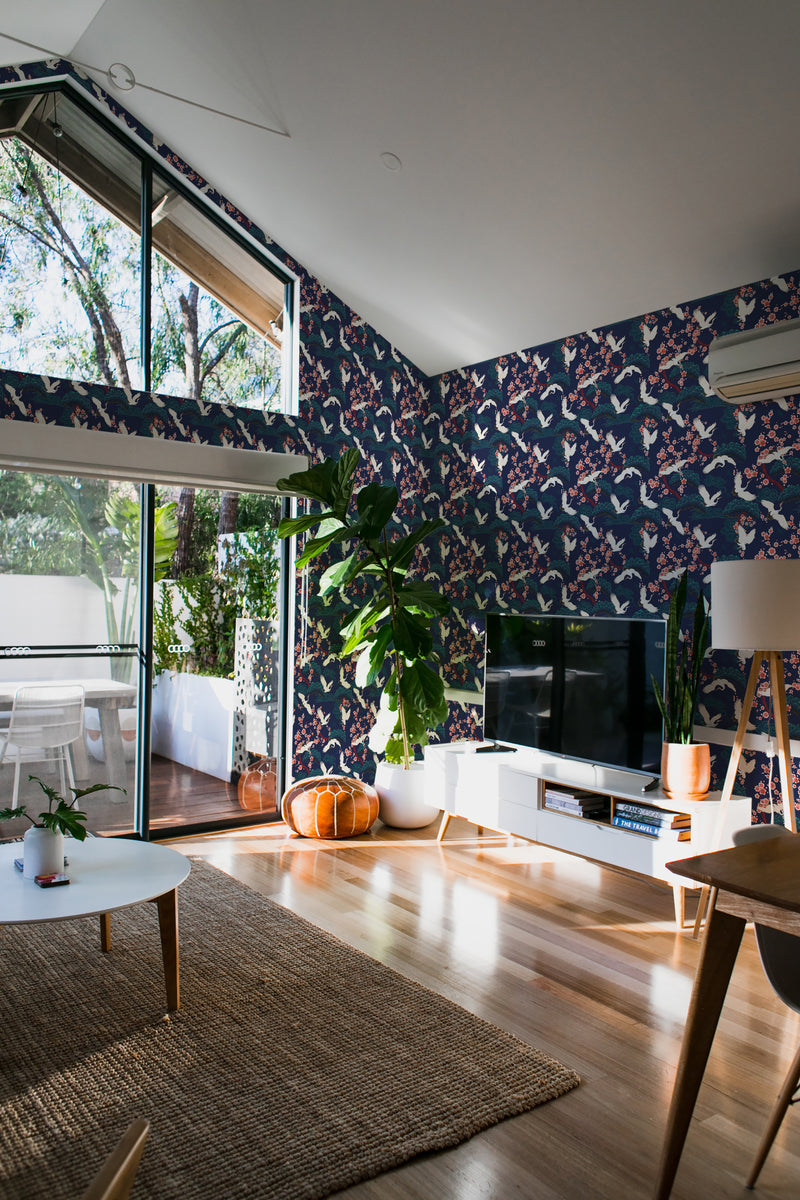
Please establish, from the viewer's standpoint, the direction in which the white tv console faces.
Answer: facing the viewer and to the left of the viewer

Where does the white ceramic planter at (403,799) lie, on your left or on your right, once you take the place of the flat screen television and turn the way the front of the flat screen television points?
on your right

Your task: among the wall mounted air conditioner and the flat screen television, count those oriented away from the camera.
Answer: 0

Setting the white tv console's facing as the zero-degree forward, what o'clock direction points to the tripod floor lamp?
The tripod floor lamp is roughly at 9 o'clock from the white tv console.

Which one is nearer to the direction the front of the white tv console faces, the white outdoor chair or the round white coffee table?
the round white coffee table

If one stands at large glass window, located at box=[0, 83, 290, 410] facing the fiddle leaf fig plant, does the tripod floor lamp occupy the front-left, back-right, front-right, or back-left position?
front-right

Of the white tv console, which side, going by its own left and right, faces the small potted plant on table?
front

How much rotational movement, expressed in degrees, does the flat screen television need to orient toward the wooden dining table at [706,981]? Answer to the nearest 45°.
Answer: approximately 45° to its left

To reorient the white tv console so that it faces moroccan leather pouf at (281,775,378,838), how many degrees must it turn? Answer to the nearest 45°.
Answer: approximately 45° to its right

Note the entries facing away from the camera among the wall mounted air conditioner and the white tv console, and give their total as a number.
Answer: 0

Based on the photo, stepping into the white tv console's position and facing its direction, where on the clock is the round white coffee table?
The round white coffee table is roughly at 12 o'clock from the white tv console.

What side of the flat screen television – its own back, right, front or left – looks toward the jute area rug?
front

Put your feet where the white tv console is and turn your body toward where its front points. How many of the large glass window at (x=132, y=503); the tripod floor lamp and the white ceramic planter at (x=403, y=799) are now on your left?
1

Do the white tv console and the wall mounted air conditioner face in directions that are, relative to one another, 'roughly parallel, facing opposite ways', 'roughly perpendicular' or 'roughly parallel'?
roughly parallel
